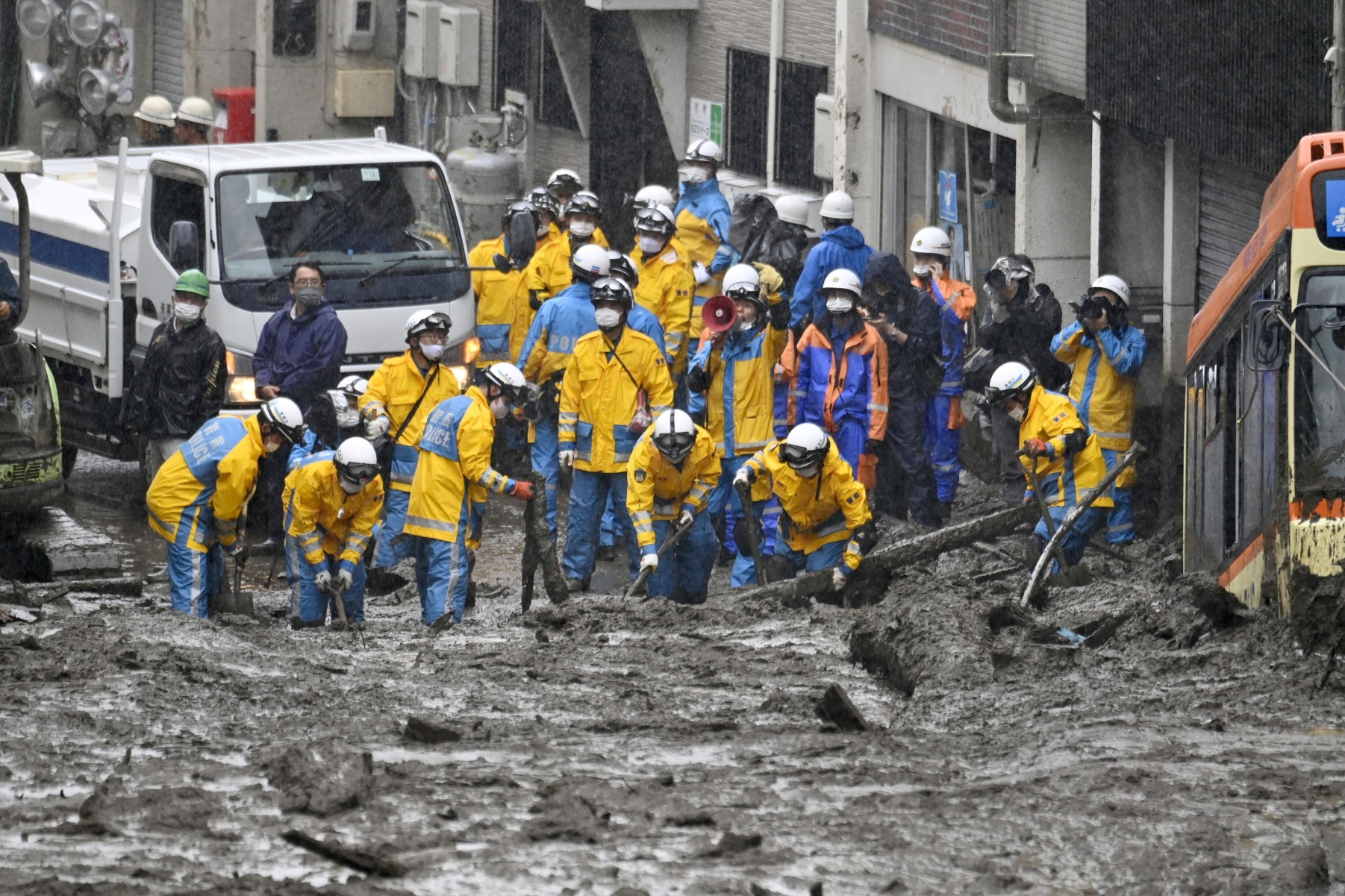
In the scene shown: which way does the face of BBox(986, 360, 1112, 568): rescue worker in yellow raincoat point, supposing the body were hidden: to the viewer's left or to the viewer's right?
to the viewer's left

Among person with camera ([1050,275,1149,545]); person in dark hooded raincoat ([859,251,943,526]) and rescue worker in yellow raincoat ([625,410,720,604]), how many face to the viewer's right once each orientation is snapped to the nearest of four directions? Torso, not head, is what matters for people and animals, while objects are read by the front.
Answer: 0

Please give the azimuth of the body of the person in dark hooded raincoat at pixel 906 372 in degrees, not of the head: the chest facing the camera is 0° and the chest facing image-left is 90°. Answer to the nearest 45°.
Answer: approximately 45°

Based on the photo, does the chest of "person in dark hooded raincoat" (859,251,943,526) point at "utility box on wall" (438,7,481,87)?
no

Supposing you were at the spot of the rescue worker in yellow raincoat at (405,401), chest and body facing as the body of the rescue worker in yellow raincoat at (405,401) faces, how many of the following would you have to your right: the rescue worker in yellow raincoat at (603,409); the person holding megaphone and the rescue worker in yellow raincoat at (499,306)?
0

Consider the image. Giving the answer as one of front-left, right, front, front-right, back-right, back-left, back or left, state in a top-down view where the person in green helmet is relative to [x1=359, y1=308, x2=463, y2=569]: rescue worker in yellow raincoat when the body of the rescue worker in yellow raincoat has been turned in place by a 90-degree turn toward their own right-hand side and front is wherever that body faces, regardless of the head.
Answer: right

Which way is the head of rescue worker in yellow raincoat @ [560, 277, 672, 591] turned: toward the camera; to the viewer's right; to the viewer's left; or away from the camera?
toward the camera

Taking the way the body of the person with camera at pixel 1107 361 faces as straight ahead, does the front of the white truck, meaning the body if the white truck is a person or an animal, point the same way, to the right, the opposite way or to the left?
to the left

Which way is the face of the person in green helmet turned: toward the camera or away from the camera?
toward the camera

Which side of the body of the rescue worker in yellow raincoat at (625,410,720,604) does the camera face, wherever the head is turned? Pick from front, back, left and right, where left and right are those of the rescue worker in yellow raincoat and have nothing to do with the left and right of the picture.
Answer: front

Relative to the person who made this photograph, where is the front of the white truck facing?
facing the viewer and to the right of the viewer

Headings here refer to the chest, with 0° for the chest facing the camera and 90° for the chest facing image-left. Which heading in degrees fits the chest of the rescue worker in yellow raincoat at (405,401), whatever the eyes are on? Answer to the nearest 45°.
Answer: approximately 315°

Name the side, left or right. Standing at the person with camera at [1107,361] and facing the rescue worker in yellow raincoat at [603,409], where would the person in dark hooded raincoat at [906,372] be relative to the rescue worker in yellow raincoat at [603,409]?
right

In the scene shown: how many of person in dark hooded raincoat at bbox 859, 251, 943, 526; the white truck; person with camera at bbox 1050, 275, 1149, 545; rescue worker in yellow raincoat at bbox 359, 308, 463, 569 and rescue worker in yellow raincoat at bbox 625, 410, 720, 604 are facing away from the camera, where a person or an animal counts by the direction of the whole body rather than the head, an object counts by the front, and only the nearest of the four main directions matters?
0
